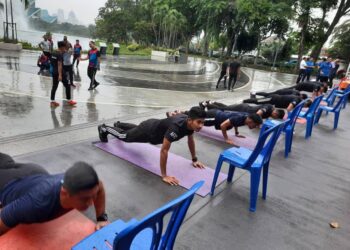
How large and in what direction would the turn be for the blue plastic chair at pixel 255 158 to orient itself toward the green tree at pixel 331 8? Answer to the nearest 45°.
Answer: approximately 45° to its right

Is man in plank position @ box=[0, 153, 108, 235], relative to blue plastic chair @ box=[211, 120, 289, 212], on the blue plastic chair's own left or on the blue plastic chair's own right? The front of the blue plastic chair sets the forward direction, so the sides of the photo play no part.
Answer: on the blue plastic chair's own left

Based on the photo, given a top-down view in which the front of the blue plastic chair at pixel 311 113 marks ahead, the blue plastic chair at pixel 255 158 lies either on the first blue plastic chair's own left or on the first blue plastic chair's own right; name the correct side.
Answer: on the first blue plastic chair's own left

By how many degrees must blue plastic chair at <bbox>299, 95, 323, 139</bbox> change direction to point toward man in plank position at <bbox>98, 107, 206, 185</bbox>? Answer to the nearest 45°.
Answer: approximately 45° to its left

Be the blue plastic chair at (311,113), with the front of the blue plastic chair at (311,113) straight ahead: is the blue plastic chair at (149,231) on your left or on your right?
on your left

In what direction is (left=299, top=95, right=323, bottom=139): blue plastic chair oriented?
to the viewer's left

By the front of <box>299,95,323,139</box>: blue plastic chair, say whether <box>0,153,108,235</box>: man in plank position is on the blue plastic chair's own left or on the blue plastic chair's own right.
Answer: on the blue plastic chair's own left

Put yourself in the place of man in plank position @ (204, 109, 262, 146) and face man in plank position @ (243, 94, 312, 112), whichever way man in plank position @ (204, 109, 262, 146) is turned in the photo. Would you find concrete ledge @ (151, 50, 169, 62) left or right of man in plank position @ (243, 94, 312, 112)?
left

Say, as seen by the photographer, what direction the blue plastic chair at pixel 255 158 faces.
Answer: facing away from the viewer and to the left of the viewer

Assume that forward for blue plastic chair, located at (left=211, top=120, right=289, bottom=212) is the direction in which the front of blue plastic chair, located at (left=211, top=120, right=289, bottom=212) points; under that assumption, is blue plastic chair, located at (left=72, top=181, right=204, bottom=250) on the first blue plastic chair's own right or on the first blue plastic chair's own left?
on the first blue plastic chair's own left

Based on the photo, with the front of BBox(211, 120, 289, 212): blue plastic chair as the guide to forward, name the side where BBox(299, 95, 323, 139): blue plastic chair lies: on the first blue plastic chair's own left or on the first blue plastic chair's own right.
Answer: on the first blue plastic chair's own right

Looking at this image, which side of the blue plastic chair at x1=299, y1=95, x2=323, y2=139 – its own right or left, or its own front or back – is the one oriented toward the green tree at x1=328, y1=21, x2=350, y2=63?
right

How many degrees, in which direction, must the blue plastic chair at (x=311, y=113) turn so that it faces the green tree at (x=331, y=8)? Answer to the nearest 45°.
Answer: approximately 90° to its right
